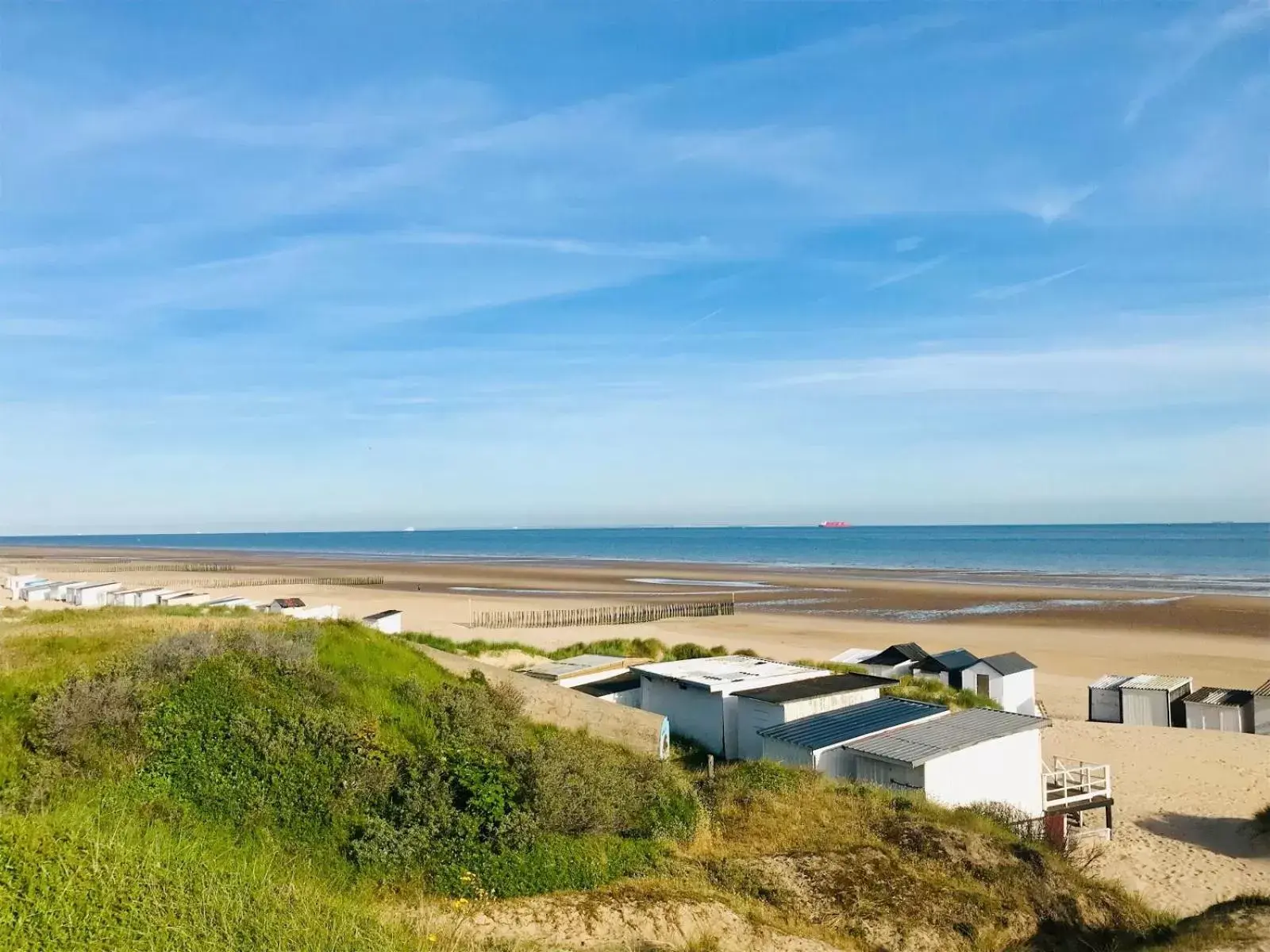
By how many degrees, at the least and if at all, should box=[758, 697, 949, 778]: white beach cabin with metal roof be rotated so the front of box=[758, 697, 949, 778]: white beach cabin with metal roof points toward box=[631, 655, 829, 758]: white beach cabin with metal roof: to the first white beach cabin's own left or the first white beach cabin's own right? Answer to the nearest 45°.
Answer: approximately 90° to the first white beach cabin's own left

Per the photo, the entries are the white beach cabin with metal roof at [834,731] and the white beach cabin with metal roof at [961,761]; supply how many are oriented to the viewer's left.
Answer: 0

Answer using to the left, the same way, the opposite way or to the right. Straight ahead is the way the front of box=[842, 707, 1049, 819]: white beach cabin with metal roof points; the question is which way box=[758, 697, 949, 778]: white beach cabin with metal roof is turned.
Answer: the same way

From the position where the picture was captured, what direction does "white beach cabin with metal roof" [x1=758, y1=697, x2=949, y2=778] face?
facing away from the viewer and to the right of the viewer

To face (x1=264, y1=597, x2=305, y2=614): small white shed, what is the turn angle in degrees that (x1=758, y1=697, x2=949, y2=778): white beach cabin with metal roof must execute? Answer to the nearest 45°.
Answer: approximately 90° to its left

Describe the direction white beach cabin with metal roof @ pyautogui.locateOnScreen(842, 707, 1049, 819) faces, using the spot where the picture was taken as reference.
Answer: facing away from the viewer and to the right of the viewer

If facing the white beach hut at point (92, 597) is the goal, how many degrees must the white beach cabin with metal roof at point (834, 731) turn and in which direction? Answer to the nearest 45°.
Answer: approximately 90° to its left

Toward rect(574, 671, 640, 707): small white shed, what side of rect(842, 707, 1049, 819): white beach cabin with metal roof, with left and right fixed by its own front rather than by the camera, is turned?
left
